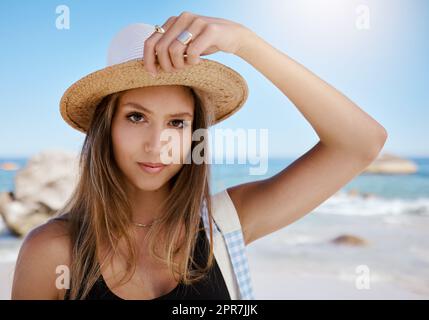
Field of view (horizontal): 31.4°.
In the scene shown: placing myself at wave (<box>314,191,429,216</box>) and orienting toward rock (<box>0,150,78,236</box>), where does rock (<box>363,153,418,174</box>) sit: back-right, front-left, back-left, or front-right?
back-right

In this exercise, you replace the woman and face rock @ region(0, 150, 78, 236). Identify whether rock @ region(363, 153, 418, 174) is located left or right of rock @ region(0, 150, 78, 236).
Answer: right

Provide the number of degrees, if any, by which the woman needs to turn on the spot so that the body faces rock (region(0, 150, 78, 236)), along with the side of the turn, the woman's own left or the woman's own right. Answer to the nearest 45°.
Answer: approximately 180°

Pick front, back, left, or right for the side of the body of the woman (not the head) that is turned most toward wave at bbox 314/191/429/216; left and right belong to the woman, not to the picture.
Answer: back

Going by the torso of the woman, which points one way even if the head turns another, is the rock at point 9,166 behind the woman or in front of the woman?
behind

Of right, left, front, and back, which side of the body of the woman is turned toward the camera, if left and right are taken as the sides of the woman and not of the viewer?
front

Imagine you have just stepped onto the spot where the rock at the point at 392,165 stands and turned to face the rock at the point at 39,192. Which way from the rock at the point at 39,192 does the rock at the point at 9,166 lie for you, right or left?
right
